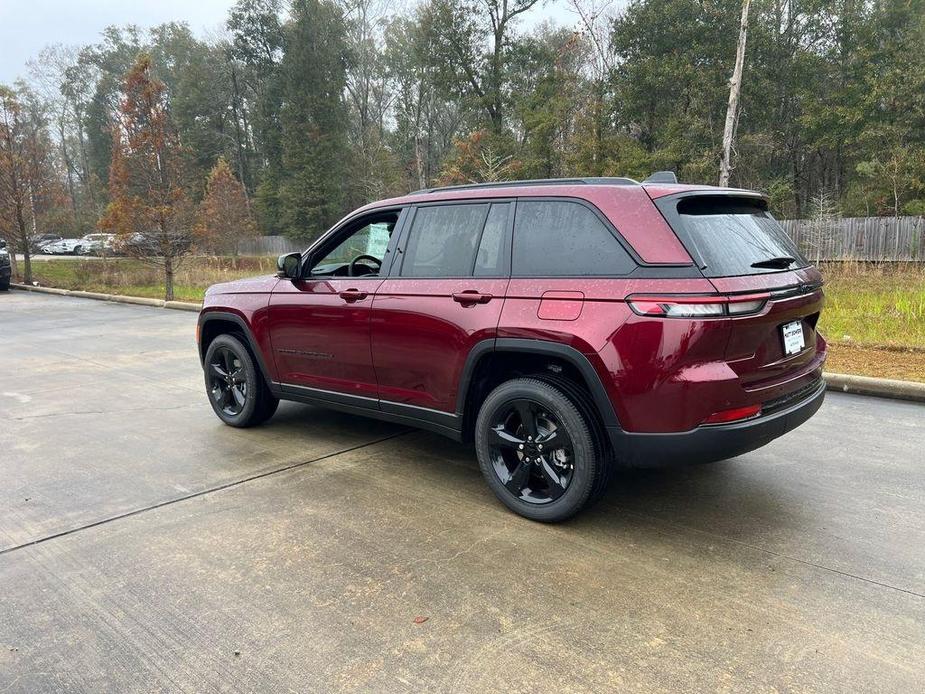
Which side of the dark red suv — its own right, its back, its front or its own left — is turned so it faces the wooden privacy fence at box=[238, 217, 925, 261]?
right

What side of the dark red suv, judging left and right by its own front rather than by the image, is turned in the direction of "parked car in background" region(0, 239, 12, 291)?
front

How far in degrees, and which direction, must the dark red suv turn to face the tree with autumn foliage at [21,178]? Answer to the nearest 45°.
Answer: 0° — it already faces it

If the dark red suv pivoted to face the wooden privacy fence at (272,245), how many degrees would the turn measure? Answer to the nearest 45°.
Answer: approximately 45° to its right

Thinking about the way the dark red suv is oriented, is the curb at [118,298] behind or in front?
in front

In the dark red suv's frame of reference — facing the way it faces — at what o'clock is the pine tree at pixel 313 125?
The pine tree is roughly at 1 o'clock from the dark red suv.

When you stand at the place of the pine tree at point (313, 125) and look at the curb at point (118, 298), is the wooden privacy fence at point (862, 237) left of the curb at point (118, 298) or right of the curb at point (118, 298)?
left

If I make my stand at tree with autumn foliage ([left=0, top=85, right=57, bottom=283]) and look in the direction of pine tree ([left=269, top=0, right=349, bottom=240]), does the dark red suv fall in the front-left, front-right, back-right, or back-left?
back-right

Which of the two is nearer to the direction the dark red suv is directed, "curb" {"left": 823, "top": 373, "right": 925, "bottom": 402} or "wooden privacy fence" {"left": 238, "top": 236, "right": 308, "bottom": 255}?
the wooden privacy fence

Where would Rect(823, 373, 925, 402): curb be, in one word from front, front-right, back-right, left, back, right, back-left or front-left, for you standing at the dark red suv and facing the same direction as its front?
right

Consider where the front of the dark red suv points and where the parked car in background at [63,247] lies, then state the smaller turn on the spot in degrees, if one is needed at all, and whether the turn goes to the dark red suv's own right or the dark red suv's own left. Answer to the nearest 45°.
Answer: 0° — it already faces it

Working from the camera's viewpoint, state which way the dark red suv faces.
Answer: facing away from the viewer and to the left of the viewer

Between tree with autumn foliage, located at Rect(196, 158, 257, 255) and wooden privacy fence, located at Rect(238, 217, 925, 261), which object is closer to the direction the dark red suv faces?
the tree with autumn foliage

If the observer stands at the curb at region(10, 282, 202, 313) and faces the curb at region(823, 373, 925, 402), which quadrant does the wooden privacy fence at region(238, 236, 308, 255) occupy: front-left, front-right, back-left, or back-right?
back-left
